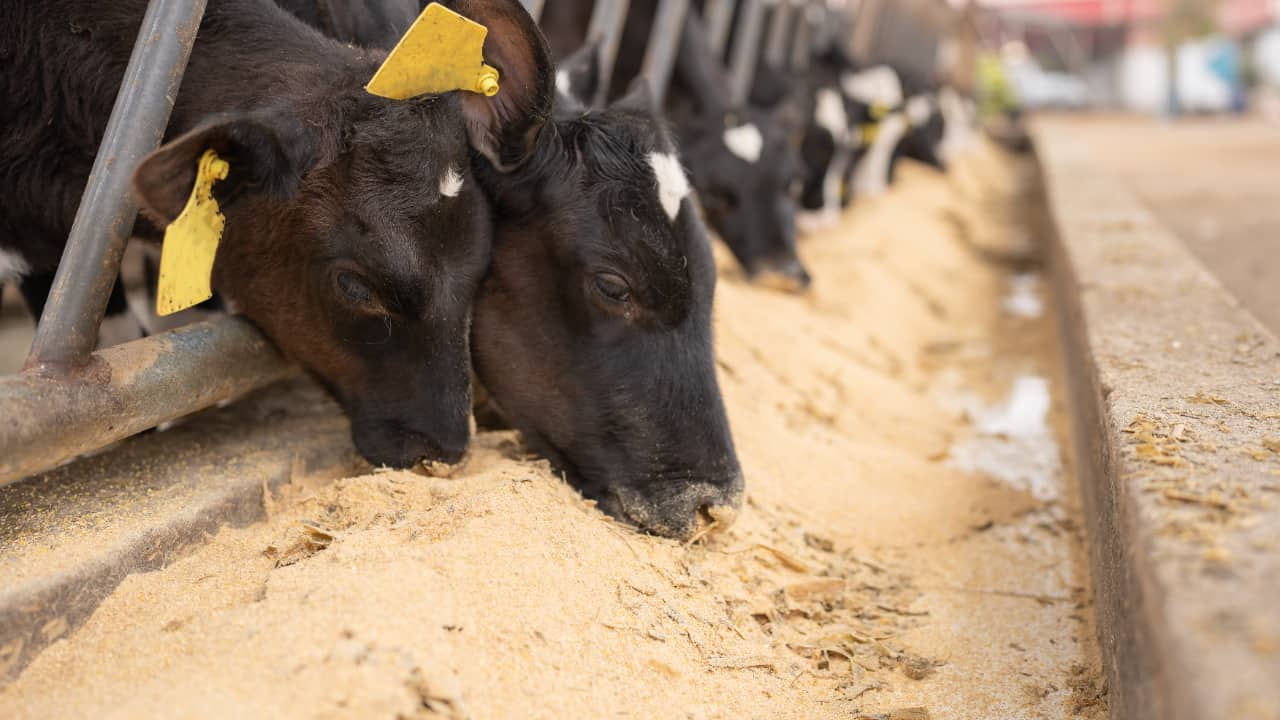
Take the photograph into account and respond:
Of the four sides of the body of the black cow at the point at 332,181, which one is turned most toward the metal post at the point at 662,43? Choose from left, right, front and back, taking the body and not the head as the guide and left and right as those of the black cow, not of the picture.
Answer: left

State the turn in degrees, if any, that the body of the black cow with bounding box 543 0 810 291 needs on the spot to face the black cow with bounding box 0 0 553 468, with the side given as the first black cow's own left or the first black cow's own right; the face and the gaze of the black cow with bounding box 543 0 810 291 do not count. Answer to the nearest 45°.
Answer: approximately 45° to the first black cow's own right

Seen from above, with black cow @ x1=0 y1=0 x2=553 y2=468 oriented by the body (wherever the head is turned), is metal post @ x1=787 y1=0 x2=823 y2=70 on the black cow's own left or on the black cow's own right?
on the black cow's own left

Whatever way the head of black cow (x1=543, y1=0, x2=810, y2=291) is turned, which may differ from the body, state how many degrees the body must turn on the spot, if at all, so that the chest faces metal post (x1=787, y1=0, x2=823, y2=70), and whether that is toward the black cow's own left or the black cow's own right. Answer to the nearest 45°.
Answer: approximately 135° to the black cow's own left

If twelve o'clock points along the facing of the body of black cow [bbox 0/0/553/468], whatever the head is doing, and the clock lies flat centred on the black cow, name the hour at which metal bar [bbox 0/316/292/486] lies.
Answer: The metal bar is roughly at 3 o'clock from the black cow.

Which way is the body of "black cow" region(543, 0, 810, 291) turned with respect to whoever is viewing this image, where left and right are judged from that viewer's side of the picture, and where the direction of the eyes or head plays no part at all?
facing the viewer and to the right of the viewer

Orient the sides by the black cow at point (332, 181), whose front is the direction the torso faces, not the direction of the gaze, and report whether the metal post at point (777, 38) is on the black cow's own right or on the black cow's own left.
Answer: on the black cow's own left

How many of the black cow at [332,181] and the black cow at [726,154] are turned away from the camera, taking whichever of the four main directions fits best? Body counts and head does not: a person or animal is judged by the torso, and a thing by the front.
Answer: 0
